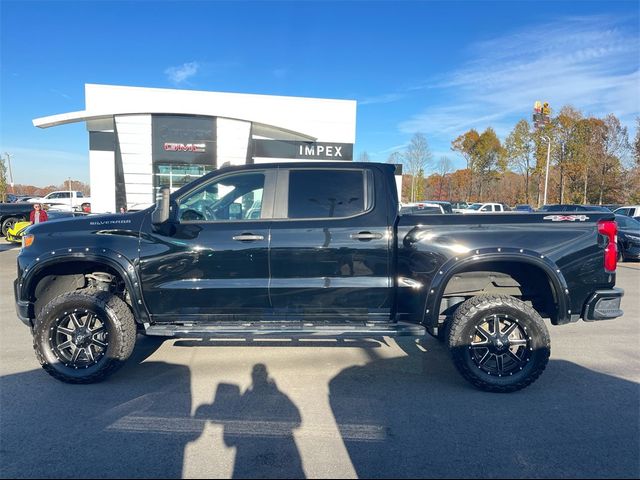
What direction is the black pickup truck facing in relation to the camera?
to the viewer's left

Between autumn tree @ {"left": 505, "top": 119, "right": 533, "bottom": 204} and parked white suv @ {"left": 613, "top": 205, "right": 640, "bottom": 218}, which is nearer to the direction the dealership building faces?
the parked white suv

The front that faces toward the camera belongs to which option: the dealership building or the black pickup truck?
the dealership building

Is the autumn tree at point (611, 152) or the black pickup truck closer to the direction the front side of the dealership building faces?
the black pickup truck

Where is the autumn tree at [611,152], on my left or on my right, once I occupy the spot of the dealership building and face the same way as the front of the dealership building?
on my left

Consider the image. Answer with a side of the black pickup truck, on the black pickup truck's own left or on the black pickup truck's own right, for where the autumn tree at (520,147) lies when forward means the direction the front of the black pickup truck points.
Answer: on the black pickup truck's own right

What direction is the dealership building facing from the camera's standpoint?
toward the camera

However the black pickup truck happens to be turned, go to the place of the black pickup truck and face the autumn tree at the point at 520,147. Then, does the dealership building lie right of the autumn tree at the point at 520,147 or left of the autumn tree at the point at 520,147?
left

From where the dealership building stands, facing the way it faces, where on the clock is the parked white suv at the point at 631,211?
The parked white suv is roughly at 10 o'clock from the dealership building.

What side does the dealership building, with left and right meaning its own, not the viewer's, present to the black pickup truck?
front

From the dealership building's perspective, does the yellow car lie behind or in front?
in front

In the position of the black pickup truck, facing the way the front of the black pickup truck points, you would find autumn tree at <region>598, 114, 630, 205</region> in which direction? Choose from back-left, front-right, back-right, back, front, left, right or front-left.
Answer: back-right

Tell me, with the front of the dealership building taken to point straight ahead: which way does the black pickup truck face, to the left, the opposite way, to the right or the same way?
to the right

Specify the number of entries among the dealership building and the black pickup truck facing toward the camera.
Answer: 1
